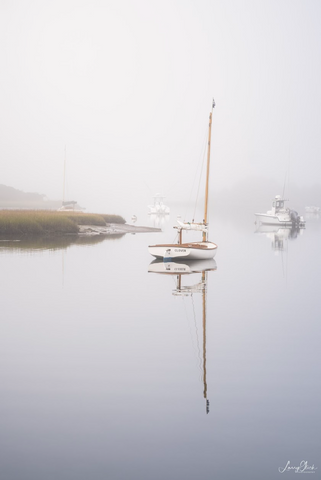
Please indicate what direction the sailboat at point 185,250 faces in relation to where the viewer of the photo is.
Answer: facing away from the viewer and to the right of the viewer
